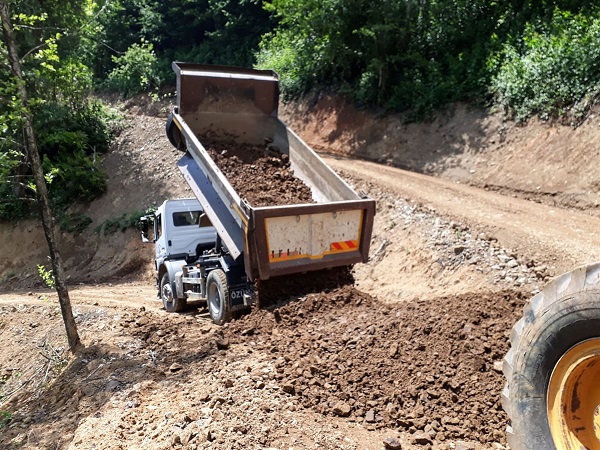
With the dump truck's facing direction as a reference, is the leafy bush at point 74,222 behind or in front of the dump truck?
in front

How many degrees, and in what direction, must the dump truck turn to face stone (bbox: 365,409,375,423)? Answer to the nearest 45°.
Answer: approximately 135° to its left

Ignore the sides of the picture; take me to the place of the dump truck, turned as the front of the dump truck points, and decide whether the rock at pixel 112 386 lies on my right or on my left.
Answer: on my left

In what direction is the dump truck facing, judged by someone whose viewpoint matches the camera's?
facing away from the viewer and to the left of the viewer

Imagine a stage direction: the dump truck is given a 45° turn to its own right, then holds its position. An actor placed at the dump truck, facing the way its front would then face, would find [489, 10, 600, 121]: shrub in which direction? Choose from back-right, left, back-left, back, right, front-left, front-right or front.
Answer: front-right

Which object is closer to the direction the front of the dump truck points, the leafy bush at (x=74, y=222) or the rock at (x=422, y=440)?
the leafy bush

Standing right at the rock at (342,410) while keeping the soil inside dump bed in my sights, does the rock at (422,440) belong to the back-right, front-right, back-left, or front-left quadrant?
back-right

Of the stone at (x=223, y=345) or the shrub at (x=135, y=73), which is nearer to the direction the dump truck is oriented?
the shrub

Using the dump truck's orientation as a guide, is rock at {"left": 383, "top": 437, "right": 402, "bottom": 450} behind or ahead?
behind

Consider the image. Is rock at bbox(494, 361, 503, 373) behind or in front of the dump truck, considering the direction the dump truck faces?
behind

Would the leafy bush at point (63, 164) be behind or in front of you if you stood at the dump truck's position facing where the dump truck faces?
in front
